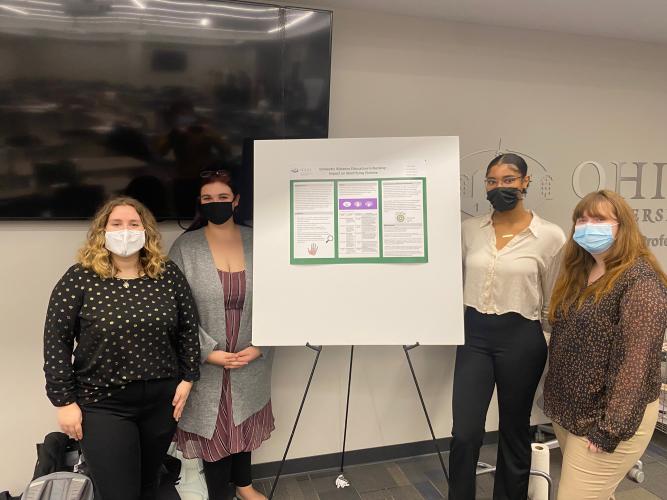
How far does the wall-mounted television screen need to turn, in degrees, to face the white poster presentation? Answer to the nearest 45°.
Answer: approximately 45° to its left

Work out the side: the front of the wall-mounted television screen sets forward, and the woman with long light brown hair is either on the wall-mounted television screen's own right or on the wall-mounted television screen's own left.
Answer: on the wall-mounted television screen's own left

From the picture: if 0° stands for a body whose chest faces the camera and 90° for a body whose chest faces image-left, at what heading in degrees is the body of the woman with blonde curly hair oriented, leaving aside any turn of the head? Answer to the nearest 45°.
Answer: approximately 0°

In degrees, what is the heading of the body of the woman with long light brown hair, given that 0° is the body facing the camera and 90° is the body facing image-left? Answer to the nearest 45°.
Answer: approximately 45°

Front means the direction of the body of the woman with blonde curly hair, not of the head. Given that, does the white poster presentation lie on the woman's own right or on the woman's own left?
on the woman's own left

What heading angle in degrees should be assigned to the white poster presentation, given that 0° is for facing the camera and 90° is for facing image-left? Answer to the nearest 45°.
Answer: approximately 0°

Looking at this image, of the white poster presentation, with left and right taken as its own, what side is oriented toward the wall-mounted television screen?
right

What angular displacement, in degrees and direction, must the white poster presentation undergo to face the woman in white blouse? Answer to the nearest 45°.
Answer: approximately 90° to its left
